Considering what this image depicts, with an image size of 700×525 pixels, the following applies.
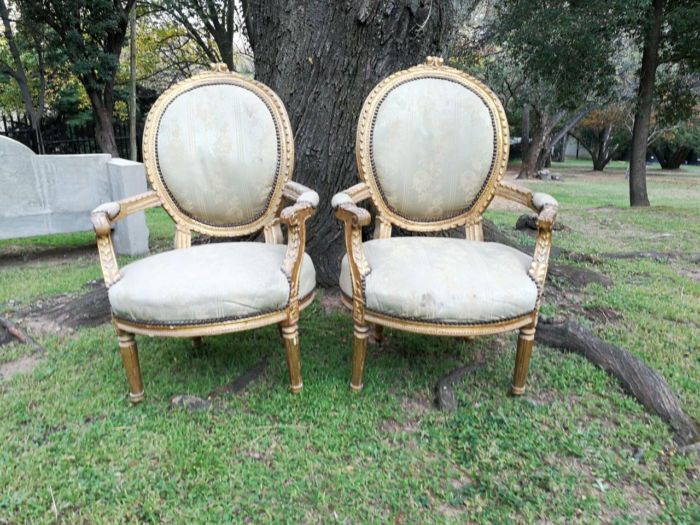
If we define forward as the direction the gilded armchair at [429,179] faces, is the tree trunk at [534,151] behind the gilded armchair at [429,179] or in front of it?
behind

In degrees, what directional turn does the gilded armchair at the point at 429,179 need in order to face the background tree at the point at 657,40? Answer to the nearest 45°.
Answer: approximately 135° to its left

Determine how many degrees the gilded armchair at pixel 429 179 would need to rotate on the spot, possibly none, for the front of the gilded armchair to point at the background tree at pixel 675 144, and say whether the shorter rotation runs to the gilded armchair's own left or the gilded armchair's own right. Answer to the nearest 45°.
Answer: approximately 135° to the gilded armchair's own left

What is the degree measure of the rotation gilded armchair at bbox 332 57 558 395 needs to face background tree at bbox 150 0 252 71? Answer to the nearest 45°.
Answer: approximately 135° to its right

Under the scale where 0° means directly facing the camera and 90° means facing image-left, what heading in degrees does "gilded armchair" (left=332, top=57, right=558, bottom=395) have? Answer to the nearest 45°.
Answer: approximately 0°

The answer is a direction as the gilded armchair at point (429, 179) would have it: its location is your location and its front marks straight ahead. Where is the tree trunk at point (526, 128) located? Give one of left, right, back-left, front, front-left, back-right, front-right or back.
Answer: back

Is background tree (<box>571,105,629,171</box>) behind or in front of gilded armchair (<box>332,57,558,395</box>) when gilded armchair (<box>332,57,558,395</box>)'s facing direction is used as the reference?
behind
